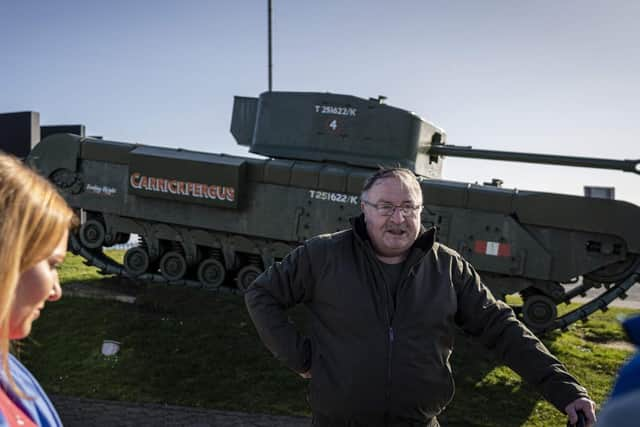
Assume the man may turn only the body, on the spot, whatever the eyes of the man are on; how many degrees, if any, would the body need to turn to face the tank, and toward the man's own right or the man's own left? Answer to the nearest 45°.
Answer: approximately 180°

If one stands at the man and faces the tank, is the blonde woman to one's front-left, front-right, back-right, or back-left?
back-left

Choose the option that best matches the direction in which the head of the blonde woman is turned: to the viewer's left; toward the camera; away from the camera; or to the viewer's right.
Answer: to the viewer's right

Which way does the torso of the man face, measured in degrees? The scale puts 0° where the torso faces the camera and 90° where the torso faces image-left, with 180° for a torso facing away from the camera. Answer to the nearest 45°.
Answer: approximately 0°

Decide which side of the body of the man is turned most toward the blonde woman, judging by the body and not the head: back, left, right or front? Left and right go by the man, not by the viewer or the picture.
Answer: front

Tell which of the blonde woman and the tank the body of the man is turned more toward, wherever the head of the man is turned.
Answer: the blonde woman

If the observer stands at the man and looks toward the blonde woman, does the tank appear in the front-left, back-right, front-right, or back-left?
back-right
